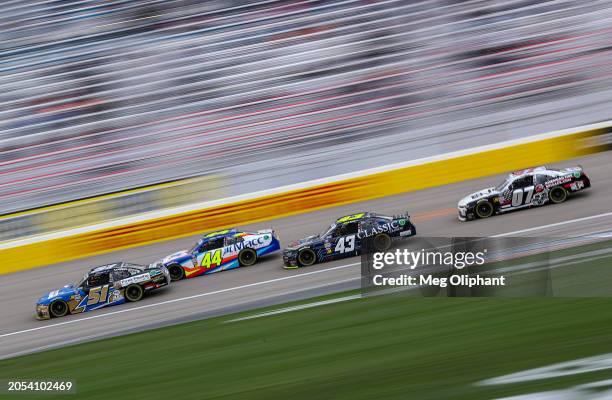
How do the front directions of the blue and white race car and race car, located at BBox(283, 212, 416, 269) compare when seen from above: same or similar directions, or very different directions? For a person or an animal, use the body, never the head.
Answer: same or similar directions

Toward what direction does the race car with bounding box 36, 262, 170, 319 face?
to the viewer's left

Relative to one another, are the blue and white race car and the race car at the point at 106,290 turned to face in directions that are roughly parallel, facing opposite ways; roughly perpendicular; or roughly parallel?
roughly parallel

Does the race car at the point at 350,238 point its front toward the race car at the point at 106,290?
yes

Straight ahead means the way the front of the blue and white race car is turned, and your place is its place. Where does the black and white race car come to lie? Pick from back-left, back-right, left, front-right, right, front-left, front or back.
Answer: back

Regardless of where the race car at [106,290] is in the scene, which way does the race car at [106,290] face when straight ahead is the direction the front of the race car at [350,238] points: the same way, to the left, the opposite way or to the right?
the same way

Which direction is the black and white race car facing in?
to the viewer's left

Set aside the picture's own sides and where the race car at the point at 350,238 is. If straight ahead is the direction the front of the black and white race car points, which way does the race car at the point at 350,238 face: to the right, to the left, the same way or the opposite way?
the same way

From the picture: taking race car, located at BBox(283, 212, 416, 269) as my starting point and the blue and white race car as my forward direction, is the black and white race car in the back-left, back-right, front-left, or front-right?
back-right
